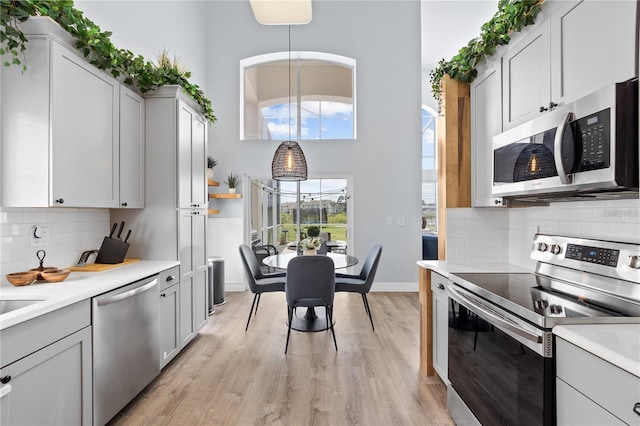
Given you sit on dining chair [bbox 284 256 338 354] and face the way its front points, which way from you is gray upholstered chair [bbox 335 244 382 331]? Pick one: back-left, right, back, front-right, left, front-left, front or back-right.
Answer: front-right

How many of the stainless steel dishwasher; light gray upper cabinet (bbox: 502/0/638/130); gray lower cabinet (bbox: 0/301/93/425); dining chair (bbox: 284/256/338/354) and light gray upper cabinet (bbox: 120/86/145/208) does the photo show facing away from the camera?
1

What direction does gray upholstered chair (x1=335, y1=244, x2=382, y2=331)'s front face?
to the viewer's left

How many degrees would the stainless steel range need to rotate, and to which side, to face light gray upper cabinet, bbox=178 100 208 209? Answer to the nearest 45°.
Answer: approximately 45° to its right

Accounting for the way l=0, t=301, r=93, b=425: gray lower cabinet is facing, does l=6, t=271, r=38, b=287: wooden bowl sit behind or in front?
behind

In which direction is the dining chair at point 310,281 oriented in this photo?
away from the camera

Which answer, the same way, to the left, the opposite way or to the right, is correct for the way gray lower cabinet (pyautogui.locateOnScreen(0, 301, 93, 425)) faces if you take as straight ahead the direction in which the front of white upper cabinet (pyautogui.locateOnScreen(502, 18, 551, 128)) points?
the opposite way

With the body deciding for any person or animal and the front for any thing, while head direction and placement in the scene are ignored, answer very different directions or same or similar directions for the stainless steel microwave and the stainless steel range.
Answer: same or similar directions

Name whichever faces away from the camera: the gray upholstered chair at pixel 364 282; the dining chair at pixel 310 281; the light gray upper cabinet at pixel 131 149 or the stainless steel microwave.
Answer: the dining chair

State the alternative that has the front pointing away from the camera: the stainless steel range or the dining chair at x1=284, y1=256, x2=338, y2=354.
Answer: the dining chair

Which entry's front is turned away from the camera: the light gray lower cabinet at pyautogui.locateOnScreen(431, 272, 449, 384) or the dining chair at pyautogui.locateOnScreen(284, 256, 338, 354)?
the dining chair

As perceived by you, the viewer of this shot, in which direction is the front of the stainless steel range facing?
facing the viewer and to the left of the viewer

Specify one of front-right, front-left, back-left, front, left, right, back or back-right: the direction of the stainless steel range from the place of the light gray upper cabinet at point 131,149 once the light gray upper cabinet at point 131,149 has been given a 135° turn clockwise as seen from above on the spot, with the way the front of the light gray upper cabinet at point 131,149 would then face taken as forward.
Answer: back-left
